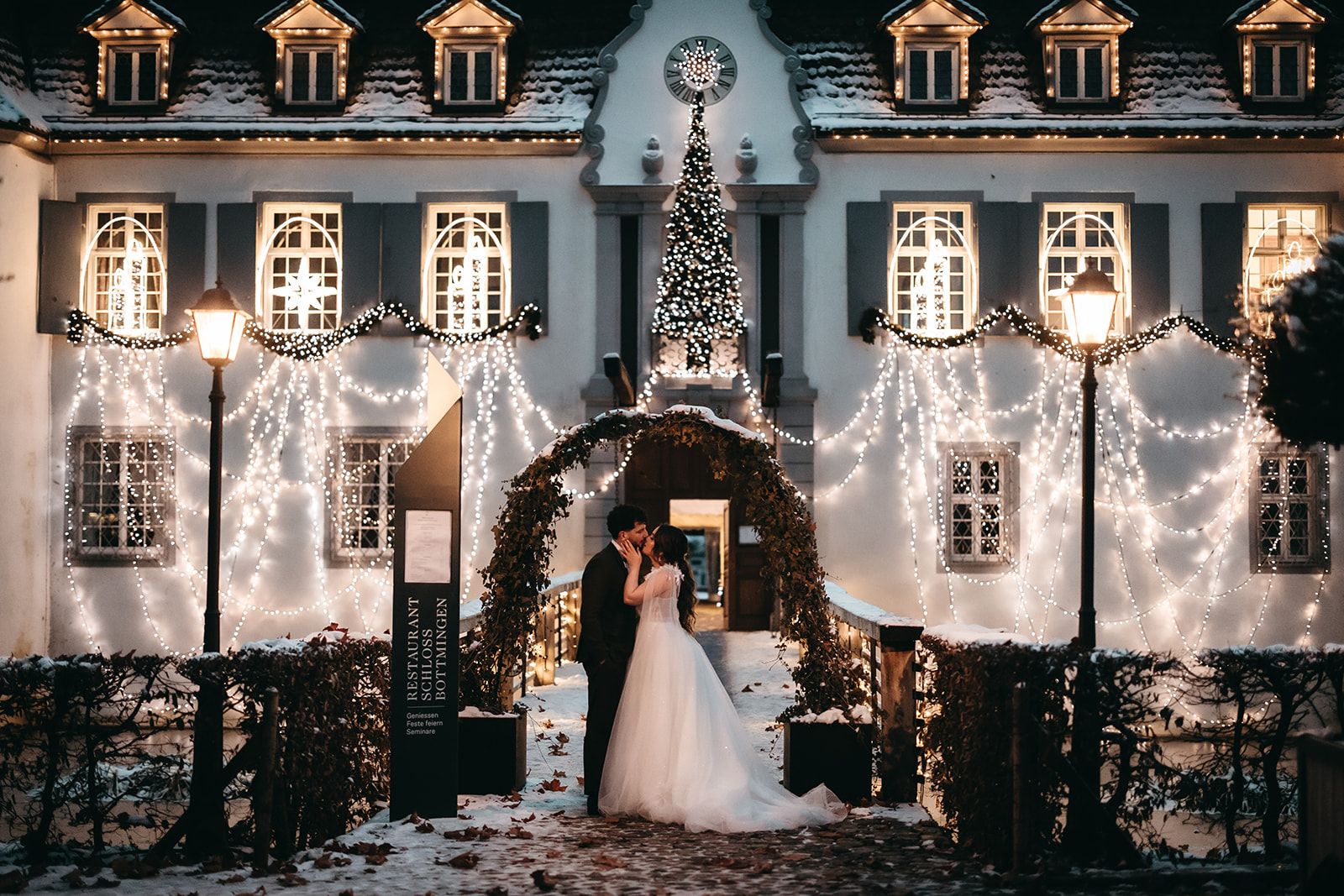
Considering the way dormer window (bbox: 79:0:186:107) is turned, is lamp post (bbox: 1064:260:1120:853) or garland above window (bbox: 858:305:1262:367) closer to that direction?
the lamp post

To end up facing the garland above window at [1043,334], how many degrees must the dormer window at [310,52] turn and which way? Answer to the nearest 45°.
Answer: approximately 90° to its left

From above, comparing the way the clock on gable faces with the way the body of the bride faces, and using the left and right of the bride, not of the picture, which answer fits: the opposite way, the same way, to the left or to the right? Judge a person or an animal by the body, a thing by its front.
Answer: to the left

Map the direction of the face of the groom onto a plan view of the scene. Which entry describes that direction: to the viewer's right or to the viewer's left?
to the viewer's right

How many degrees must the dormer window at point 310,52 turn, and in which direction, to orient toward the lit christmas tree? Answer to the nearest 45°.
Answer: approximately 45° to its left

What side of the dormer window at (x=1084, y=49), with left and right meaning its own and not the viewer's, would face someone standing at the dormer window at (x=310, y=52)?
right

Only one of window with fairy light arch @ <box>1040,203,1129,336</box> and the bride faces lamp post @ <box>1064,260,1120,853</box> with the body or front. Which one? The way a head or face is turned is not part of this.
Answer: the window with fairy light arch

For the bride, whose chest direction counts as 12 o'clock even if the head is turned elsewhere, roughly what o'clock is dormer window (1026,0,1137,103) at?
The dormer window is roughly at 4 o'clock from the bride.

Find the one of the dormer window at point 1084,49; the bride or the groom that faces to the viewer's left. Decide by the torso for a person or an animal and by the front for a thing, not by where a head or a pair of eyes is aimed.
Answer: the bride

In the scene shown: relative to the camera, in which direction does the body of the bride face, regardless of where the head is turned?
to the viewer's left

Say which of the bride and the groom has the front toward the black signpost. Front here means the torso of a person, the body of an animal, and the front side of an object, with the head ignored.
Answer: the bride

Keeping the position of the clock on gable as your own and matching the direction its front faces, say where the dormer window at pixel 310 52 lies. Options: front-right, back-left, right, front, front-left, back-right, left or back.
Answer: right

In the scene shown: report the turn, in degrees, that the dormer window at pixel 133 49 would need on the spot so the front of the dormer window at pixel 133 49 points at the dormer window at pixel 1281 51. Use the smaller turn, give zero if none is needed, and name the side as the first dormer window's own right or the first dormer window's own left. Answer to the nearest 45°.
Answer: approximately 90° to the first dormer window's own left
